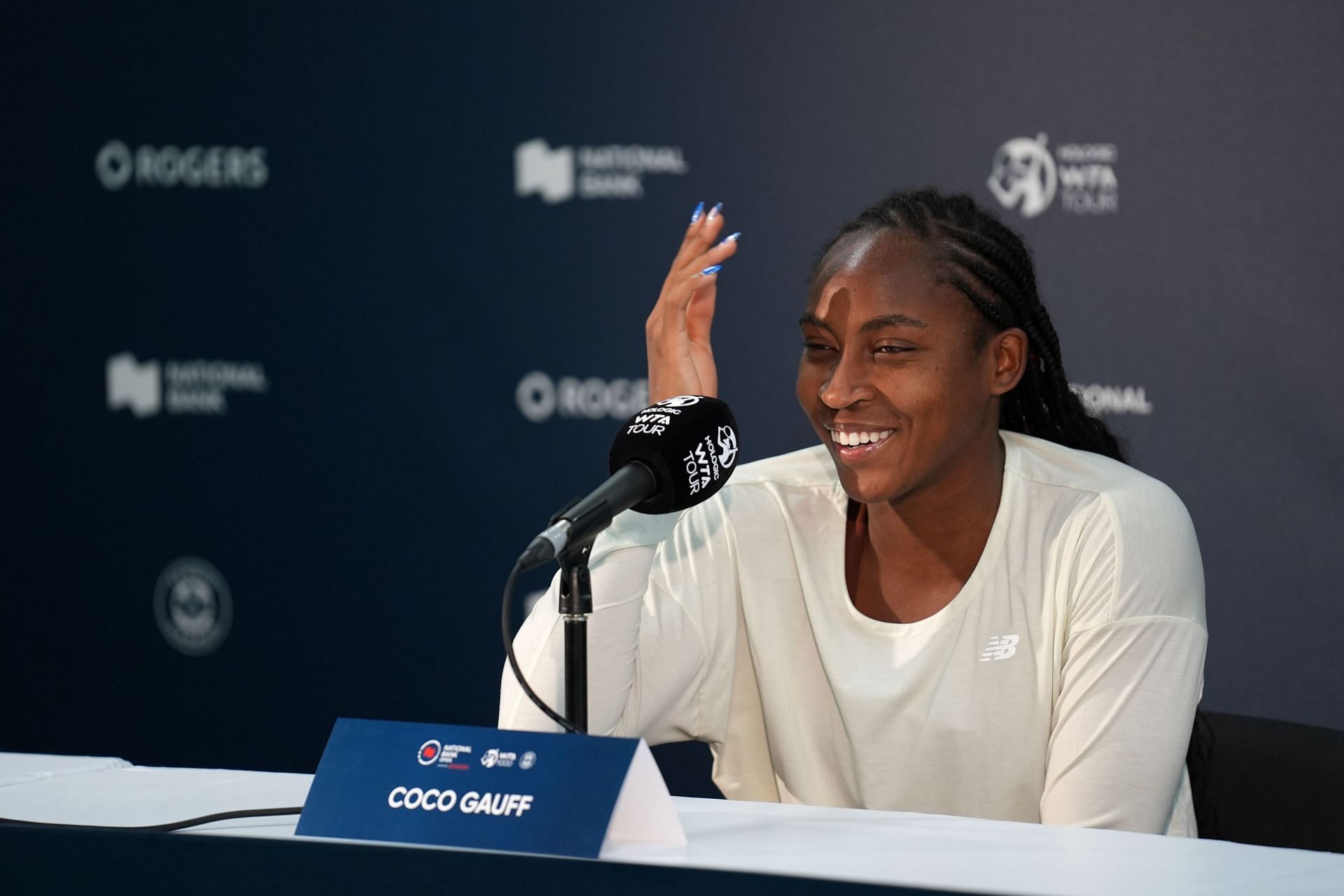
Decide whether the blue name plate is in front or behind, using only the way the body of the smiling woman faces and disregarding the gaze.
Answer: in front

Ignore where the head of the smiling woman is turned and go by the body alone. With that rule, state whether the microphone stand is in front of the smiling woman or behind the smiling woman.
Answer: in front

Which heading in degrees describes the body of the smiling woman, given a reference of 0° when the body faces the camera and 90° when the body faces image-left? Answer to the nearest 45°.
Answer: approximately 45°

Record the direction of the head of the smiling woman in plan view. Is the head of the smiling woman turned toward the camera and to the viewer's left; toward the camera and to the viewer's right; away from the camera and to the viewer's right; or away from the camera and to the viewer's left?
toward the camera and to the viewer's left
